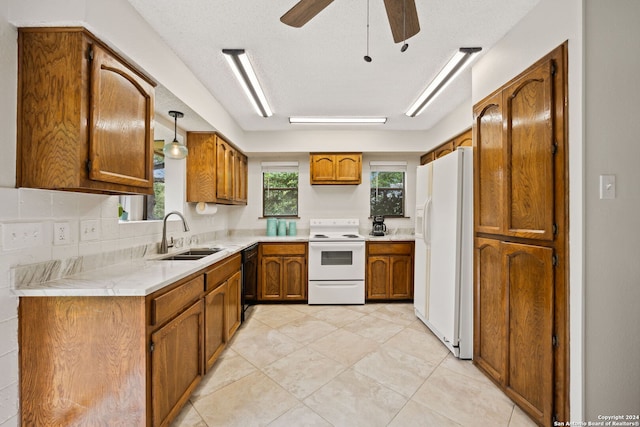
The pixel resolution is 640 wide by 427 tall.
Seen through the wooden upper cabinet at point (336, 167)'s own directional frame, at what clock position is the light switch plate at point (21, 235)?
The light switch plate is roughly at 1 o'clock from the wooden upper cabinet.

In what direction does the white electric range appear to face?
toward the camera

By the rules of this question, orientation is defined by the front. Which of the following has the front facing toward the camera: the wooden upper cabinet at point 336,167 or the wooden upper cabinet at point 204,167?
the wooden upper cabinet at point 336,167

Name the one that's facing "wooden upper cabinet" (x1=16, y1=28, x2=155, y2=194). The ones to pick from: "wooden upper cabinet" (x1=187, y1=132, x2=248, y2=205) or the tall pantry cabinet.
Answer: the tall pantry cabinet

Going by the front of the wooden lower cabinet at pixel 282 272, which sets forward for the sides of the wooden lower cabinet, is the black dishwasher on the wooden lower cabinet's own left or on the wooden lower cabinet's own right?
on the wooden lower cabinet's own right

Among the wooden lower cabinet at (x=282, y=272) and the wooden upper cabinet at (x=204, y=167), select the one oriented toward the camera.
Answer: the wooden lower cabinet

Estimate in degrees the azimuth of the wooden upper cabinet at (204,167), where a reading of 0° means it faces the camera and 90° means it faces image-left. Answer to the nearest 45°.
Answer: approximately 270°

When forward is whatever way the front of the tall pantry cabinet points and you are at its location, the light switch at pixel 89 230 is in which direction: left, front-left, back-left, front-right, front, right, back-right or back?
front

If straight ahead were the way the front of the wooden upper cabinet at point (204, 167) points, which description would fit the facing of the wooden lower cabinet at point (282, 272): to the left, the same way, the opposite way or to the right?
to the right

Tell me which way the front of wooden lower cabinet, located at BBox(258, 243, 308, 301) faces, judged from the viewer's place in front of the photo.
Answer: facing the viewer

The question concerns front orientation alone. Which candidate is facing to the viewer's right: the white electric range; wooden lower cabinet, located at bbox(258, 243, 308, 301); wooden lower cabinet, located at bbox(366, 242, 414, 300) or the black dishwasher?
the black dishwasher

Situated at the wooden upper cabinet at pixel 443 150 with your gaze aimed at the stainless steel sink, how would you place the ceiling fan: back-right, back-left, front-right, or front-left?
front-left

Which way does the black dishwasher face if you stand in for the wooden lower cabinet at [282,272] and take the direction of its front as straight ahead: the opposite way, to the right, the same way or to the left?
to the left

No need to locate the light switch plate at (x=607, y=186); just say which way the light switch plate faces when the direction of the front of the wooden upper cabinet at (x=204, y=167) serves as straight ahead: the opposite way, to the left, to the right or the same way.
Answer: to the right

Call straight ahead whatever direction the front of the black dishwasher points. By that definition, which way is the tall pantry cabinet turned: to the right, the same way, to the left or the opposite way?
the opposite way

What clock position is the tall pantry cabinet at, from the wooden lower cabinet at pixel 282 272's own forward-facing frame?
The tall pantry cabinet is roughly at 11 o'clock from the wooden lower cabinet.

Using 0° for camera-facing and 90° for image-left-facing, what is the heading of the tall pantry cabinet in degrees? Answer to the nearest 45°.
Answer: approximately 45°

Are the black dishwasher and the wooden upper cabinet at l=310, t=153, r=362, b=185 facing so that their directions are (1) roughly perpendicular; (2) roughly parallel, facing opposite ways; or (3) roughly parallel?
roughly perpendicular

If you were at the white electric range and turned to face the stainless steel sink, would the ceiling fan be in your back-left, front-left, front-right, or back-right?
front-left

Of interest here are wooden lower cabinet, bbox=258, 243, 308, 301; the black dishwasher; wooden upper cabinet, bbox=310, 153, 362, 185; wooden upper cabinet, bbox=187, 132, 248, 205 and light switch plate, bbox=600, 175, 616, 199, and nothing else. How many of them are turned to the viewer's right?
2

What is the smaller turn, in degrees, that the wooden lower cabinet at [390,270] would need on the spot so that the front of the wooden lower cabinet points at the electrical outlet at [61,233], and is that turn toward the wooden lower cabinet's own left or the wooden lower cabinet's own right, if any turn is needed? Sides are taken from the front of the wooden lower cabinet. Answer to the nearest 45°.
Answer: approximately 45° to the wooden lower cabinet's own right

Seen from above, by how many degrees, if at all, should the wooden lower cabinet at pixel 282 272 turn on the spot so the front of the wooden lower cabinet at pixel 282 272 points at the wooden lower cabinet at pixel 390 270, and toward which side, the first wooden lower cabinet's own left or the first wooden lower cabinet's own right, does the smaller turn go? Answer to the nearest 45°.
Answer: approximately 90° to the first wooden lower cabinet's own left

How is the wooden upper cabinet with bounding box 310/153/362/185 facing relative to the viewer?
toward the camera
